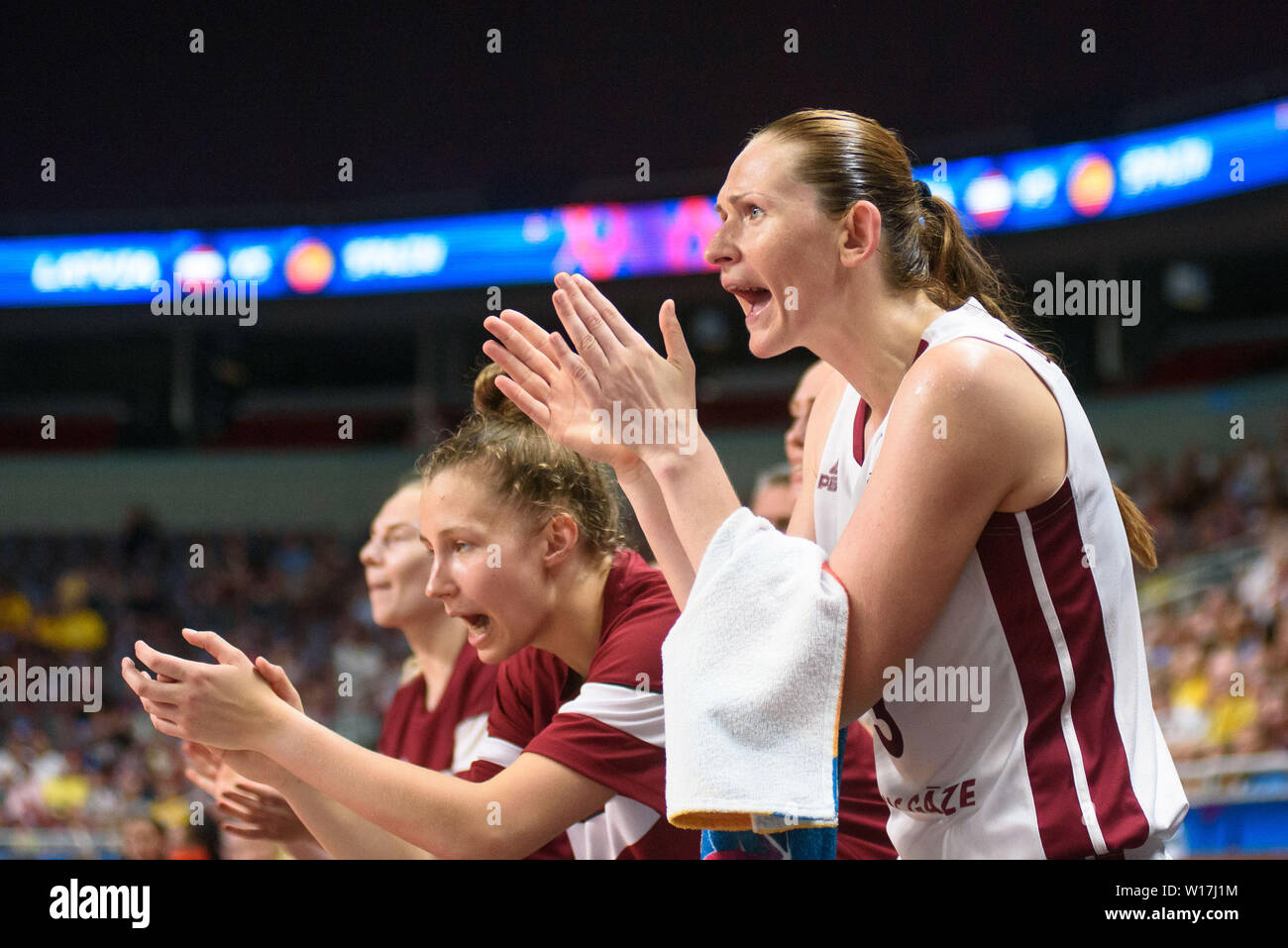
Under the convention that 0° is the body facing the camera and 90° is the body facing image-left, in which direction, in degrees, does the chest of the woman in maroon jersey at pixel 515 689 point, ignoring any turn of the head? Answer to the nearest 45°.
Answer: approximately 45°

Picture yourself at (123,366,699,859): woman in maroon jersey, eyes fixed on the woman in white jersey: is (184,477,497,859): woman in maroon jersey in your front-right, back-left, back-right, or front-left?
back-left

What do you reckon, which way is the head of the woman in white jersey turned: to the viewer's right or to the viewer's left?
to the viewer's left

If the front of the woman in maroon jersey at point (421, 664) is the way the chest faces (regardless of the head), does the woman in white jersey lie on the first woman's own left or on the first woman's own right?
on the first woman's own left

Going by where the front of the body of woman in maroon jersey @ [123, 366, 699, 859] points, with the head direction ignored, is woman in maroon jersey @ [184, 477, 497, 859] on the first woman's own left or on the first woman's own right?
on the first woman's own right

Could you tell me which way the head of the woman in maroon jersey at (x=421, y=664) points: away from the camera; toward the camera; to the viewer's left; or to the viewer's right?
to the viewer's left

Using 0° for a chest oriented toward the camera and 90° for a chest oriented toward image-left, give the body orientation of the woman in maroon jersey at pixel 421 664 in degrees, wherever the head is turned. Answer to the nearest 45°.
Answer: approximately 45°

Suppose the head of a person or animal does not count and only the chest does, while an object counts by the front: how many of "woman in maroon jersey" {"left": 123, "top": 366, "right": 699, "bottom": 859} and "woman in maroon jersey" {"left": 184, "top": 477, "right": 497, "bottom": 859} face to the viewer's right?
0
